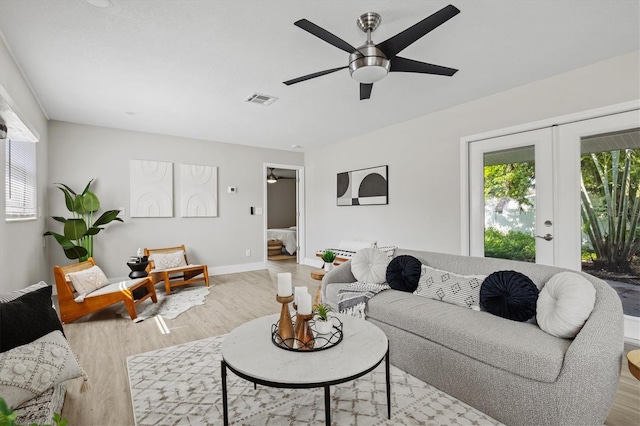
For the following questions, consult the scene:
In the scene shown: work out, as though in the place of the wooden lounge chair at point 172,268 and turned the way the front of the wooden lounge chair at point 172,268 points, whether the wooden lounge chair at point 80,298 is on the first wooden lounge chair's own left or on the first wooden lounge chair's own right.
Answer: on the first wooden lounge chair's own right

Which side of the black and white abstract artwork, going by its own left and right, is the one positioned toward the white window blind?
front

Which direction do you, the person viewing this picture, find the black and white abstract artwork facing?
facing the viewer and to the left of the viewer

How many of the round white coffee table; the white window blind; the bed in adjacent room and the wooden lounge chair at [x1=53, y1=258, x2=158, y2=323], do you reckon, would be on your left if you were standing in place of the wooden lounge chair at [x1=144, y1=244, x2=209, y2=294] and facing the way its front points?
1

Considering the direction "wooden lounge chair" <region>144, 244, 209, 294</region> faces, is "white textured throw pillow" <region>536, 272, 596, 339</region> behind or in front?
in front

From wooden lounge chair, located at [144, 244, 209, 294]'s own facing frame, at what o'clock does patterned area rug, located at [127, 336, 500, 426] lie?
The patterned area rug is roughly at 1 o'clock from the wooden lounge chair.

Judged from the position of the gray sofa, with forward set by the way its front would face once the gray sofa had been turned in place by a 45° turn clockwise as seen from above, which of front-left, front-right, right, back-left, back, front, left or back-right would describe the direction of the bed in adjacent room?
front-right

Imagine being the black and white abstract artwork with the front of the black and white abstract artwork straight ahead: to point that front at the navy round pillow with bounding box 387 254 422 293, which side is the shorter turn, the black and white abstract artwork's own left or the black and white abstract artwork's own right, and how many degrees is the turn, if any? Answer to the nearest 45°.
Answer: approximately 45° to the black and white abstract artwork's own left

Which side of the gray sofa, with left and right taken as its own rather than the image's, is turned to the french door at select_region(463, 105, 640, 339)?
back

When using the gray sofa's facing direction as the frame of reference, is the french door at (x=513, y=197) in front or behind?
behind

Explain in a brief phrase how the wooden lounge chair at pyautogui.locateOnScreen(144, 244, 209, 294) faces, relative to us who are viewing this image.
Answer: facing the viewer and to the right of the viewer

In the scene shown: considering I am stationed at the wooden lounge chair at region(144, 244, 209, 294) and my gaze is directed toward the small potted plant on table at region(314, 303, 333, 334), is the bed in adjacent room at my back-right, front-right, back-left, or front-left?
back-left

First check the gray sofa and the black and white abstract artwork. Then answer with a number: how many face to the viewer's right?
0

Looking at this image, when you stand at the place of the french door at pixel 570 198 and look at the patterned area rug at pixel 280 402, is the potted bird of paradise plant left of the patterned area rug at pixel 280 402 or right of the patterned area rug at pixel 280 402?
right

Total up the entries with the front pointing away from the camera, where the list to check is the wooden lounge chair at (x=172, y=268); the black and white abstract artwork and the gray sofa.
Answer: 0

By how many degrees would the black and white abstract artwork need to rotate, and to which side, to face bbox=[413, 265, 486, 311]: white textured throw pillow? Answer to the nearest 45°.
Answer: approximately 45° to its left

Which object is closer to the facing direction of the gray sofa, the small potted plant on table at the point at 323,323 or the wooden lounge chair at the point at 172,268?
the small potted plant on table
